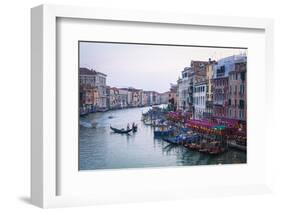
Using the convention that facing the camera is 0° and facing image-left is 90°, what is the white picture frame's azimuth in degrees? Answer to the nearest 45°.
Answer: approximately 315°
